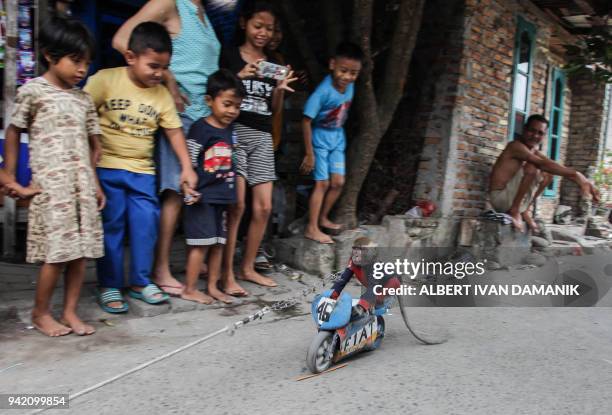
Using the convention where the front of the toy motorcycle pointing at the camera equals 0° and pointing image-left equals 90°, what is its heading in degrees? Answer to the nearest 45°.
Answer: approximately 45°

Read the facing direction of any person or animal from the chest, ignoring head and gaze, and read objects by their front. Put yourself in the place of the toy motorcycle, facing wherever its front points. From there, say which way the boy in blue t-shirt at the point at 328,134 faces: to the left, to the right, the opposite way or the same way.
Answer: to the left

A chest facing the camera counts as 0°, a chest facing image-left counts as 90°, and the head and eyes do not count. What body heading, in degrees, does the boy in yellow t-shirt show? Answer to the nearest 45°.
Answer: approximately 315°

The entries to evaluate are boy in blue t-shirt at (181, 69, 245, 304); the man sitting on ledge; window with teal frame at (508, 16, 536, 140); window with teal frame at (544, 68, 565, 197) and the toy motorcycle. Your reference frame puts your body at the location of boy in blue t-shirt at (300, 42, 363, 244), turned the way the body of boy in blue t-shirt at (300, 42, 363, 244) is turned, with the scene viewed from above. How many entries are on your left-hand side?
3

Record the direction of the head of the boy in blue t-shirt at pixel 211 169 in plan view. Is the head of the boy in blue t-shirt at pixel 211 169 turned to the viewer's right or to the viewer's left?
to the viewer's right

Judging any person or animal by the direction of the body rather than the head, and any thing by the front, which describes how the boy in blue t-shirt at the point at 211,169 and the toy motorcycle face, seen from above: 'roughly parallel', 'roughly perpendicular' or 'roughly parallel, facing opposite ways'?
roughly perpendicular

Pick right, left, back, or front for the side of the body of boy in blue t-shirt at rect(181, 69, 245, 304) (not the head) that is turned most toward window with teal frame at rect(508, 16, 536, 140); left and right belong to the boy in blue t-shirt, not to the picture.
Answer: left

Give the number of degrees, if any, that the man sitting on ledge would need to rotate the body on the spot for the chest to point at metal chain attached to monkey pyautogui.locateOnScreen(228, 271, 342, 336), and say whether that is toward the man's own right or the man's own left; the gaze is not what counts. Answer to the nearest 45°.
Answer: approximately 45° to the man's own right
